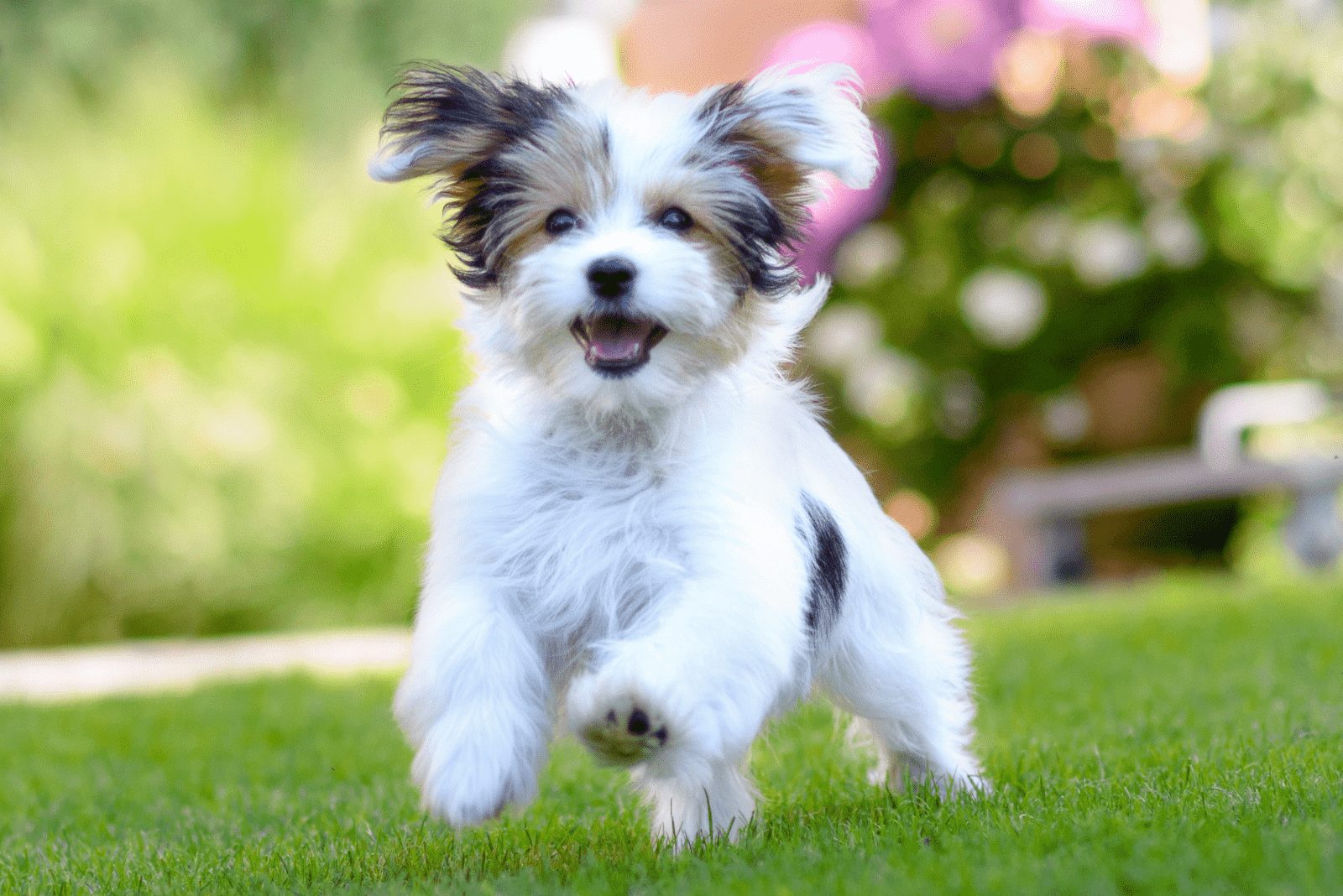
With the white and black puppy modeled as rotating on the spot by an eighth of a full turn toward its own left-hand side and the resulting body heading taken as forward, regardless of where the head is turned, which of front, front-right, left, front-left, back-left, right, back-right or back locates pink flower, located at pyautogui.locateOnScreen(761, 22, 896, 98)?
back

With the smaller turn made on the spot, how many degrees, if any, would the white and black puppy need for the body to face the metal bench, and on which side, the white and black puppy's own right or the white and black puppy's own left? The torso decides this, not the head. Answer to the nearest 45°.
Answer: approximately 180°

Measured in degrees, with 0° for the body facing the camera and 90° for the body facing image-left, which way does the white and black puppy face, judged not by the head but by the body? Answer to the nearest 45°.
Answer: approximately 45°

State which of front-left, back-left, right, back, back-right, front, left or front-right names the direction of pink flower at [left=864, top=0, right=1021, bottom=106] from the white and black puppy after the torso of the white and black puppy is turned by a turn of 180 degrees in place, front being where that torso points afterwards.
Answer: front-left

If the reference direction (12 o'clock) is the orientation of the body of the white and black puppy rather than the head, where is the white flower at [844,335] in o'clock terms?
The white flower is roughly at 5 o'clock from the white and black puppy.

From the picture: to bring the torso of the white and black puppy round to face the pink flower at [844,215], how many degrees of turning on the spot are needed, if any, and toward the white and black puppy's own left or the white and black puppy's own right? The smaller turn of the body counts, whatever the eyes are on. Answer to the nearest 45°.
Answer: approximately 135° to the white and black puppy's own right

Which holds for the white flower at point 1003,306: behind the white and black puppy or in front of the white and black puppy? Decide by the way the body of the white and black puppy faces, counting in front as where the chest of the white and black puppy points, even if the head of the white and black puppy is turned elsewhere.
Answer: behind

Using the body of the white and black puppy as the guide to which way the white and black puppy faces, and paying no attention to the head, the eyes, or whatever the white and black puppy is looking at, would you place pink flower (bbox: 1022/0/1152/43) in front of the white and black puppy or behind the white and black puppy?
behind
